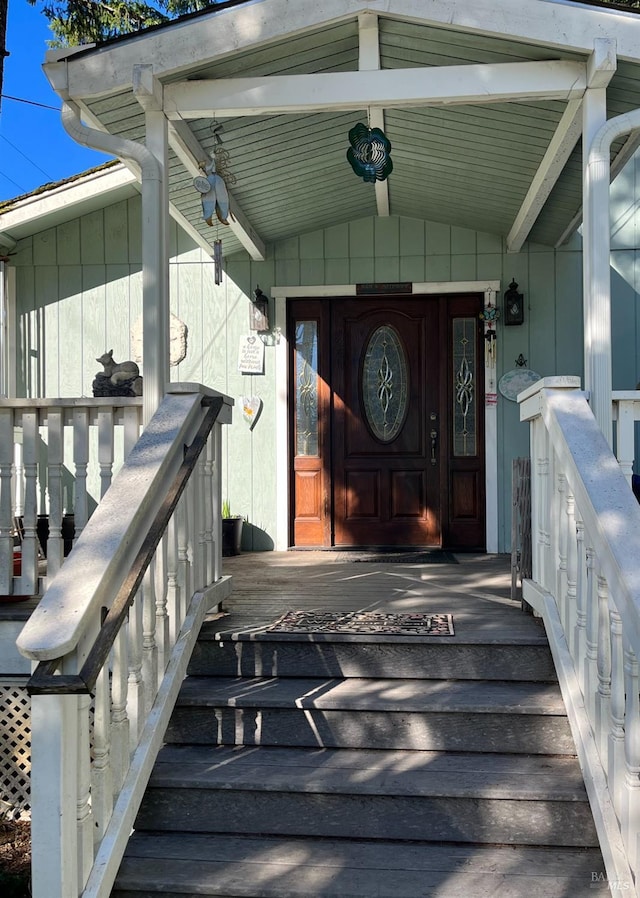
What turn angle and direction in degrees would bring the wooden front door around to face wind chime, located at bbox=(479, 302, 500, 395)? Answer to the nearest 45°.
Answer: approximately 90° to its left

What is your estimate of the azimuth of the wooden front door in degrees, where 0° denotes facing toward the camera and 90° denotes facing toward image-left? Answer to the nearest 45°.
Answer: approximately 0°

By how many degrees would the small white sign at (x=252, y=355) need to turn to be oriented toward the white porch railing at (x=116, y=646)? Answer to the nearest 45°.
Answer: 0° — it already faces it

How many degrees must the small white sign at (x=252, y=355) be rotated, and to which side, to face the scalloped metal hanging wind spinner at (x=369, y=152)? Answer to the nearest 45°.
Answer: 0° — it already faces it

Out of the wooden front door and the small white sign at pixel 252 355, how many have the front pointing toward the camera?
2

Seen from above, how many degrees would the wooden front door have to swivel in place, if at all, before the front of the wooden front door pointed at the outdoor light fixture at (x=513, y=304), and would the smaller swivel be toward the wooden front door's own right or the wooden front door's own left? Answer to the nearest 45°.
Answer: approximately 90° to the wooden front door's own left
